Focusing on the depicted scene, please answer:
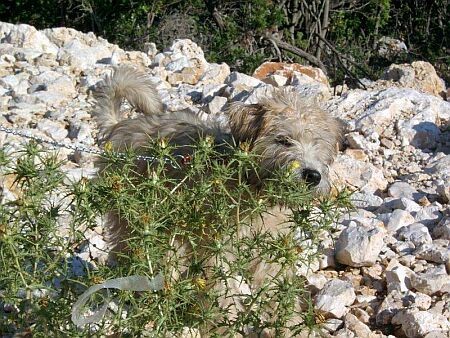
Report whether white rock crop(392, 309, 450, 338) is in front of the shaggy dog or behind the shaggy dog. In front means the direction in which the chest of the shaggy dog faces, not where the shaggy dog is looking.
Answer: in front

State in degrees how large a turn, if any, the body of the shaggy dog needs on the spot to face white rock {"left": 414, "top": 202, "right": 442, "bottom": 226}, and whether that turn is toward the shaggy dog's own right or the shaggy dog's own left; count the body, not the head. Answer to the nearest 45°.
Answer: approximately 90° to the shaggy dog's own left

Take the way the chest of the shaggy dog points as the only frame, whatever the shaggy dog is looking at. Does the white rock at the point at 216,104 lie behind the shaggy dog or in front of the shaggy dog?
behind

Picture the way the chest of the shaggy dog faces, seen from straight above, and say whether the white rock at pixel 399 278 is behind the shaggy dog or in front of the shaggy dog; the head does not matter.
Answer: in front

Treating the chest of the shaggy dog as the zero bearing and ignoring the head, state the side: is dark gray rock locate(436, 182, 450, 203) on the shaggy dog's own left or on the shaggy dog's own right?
on the shaggy dog's own left

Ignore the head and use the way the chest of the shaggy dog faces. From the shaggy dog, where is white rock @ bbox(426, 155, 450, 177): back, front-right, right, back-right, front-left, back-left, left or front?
left

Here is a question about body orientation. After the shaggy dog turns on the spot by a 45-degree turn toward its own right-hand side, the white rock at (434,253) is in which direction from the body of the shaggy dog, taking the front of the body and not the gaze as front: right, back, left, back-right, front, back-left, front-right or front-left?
left

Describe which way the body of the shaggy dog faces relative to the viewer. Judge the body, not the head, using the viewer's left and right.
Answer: facing the viewer and to the right of the viewer

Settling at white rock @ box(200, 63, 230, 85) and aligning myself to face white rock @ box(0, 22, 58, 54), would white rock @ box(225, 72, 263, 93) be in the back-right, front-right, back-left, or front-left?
back-left

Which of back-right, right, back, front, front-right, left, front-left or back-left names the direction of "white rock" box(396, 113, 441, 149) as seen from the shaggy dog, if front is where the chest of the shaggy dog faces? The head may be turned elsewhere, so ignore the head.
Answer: left

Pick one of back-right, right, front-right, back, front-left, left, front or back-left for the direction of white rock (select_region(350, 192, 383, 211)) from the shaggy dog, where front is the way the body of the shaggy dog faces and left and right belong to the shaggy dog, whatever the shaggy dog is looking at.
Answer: left
